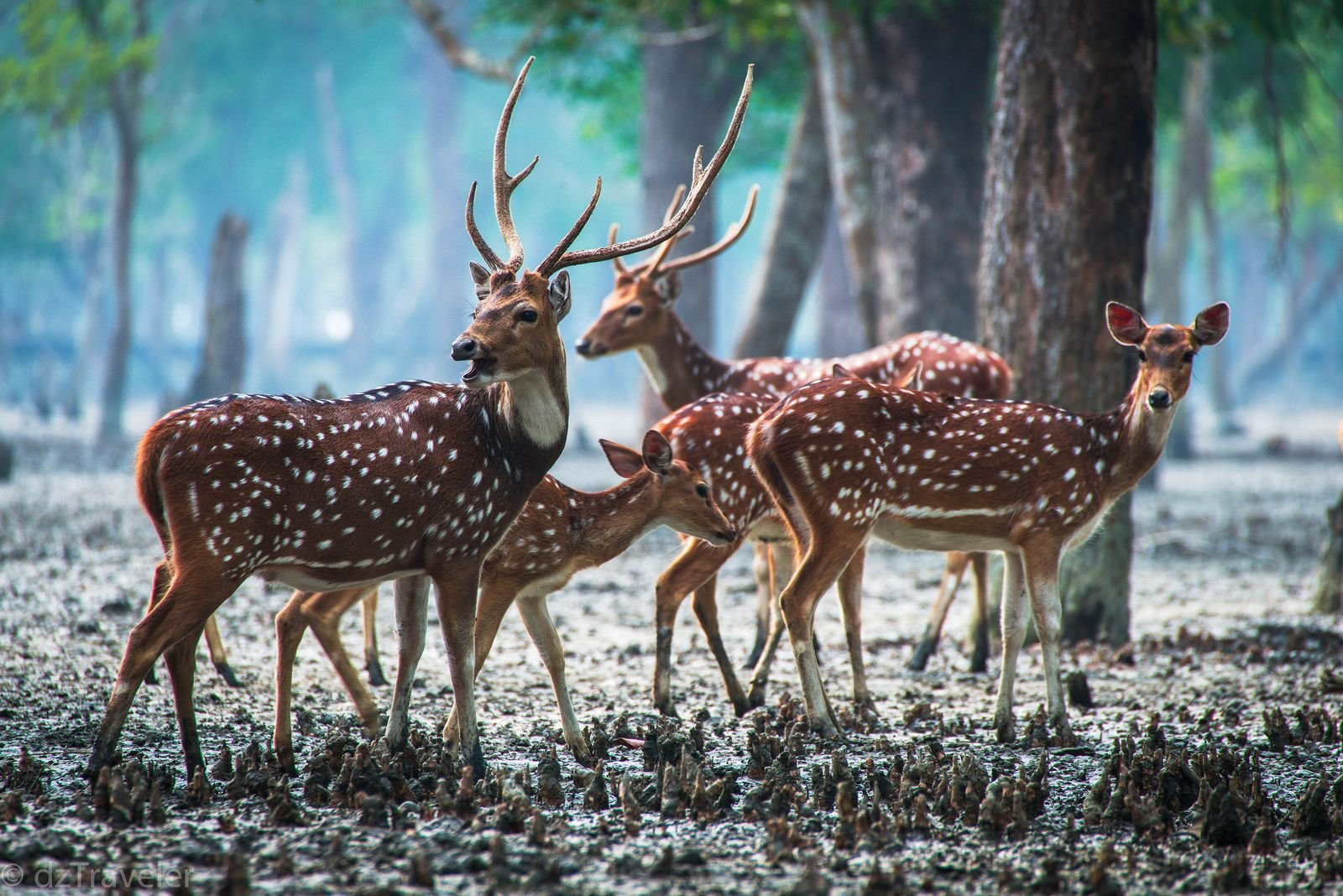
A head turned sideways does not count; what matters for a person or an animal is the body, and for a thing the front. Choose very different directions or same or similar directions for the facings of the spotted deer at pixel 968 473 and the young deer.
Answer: same or similar directions

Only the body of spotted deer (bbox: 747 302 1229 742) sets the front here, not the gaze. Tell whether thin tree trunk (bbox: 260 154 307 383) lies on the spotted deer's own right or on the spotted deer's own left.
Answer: on the spotted deer's own left

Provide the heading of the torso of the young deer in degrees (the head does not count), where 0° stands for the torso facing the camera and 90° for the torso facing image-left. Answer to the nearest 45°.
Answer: approximately 270°

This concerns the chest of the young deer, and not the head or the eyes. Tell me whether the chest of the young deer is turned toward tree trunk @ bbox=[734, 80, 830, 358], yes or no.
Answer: no

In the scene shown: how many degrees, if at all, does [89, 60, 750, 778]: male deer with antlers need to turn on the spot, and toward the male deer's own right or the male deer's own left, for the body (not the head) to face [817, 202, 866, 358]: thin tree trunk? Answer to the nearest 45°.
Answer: approximately 90° to the male deer's own left

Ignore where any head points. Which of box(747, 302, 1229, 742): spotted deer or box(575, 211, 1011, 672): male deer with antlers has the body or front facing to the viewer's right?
the spotted deer

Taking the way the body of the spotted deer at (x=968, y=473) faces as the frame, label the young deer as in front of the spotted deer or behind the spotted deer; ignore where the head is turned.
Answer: behind

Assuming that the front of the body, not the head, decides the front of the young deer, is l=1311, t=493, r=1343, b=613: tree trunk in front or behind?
in front

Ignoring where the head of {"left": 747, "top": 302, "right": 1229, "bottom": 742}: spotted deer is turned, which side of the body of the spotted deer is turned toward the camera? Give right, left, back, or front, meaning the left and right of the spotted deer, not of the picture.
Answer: right

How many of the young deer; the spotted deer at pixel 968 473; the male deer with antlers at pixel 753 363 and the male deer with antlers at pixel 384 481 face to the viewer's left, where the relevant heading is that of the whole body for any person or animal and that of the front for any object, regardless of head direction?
1

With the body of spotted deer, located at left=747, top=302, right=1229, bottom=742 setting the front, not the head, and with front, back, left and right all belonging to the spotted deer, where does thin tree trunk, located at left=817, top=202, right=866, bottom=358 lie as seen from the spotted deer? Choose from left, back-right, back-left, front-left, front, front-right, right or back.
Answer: left

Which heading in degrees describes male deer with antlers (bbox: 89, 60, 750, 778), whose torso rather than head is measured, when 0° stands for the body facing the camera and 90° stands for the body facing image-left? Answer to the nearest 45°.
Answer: approximately 270°

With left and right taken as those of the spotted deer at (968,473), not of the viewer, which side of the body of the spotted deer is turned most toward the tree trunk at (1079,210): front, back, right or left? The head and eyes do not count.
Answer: left

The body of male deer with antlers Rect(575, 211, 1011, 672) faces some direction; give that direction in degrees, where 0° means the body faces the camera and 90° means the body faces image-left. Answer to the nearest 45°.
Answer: approximately 90°
